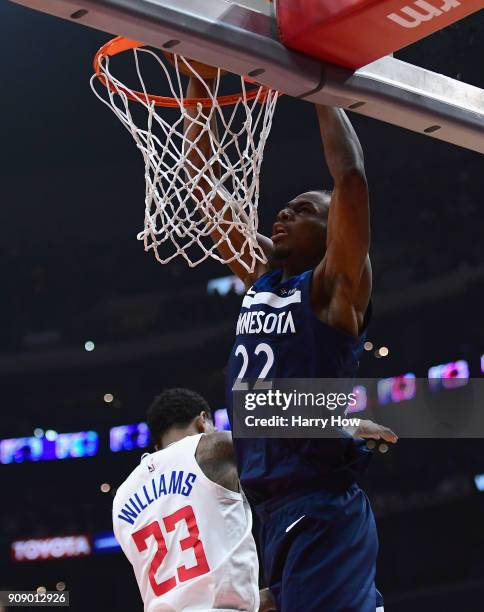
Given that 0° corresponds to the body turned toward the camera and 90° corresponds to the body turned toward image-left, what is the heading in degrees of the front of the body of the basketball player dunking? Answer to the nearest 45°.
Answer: approximately 45°

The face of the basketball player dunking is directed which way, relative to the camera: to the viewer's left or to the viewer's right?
to the viewer's left
